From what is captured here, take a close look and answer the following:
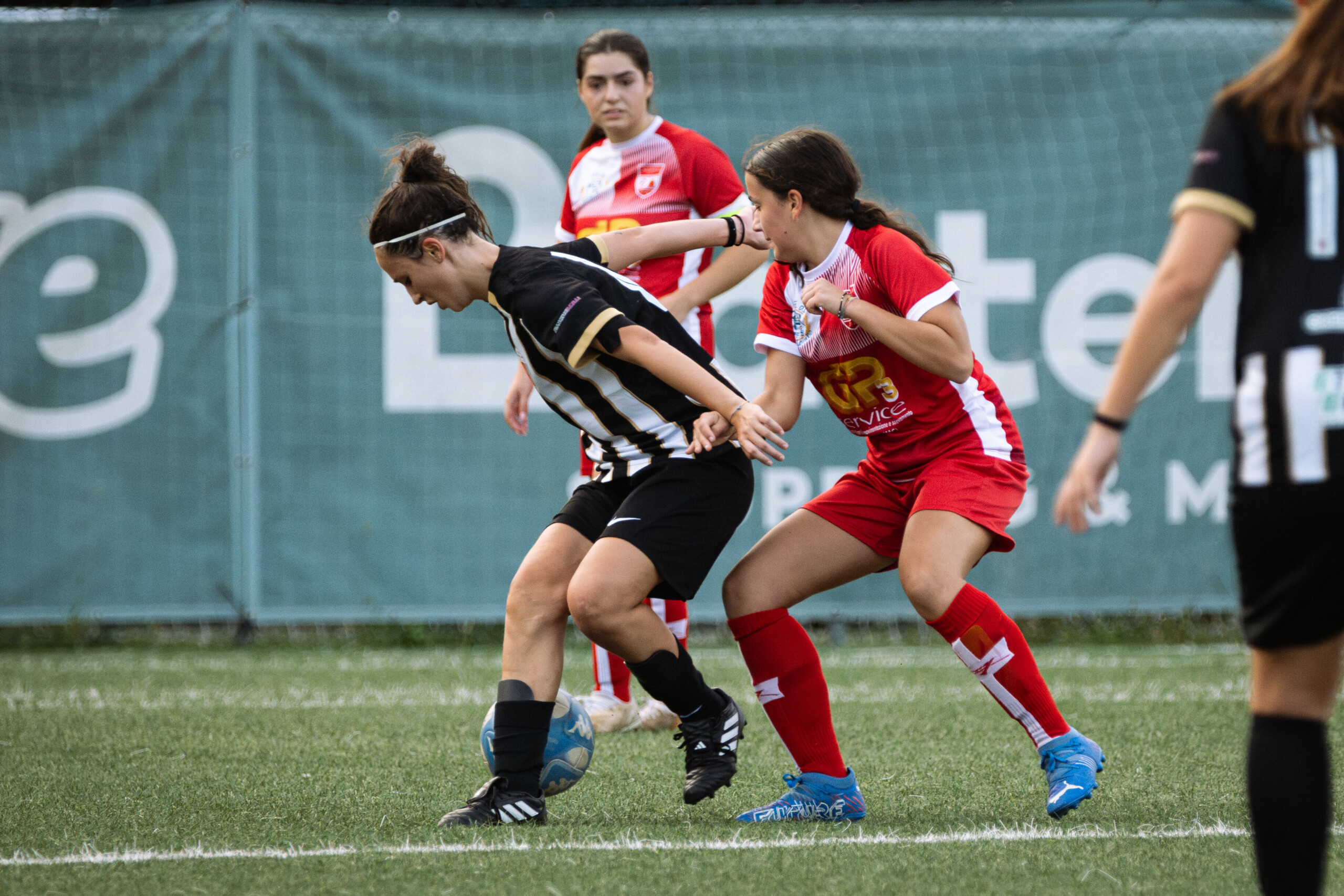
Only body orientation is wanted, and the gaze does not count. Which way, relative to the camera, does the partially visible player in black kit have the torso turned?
away from the camera

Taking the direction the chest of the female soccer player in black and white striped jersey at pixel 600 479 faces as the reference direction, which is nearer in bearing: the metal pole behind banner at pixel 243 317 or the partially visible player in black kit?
the metal pole behind banner

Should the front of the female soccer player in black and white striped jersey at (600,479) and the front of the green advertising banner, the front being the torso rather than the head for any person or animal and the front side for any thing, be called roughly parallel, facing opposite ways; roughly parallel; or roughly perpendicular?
roughly perpendicular

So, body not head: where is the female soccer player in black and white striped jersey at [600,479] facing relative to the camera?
to the viewer's left

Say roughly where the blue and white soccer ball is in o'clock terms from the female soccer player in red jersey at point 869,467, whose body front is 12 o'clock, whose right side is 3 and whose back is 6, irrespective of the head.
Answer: The blue and white soccer ball is roughly at 1 o'clock from the female soccer player in red jersey.

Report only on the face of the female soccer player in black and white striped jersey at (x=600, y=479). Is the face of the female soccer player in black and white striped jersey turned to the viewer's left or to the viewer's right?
to the viewer's left

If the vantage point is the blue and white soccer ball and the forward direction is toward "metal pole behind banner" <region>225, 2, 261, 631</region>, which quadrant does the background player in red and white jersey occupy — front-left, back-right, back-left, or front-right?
front-right

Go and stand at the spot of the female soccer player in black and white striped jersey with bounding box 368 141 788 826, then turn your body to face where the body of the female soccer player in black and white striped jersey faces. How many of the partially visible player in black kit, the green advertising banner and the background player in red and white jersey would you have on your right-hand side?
2

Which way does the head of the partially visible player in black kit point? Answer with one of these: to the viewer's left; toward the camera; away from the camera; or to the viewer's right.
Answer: away from the camera

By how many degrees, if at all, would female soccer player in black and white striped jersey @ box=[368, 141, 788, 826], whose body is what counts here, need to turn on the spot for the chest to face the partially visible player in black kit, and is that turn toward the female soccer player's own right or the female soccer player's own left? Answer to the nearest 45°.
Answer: approximately 135° to the female soccer player's own left

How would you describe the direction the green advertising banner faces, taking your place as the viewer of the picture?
facing the viewer

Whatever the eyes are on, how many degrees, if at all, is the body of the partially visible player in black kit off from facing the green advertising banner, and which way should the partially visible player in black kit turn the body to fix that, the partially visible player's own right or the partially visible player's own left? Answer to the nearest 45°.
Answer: approximately 45° to the partially visible player's own left

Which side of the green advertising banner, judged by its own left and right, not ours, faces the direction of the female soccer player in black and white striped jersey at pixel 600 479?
front

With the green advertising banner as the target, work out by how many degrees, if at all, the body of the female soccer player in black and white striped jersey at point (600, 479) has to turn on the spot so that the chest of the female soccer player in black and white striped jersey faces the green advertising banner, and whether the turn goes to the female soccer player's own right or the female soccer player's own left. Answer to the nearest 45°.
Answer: approximately 90° to the female soccer player's own right

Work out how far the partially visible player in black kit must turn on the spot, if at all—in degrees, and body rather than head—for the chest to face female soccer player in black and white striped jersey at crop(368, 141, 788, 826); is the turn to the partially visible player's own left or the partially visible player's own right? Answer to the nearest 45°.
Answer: approximately 45° to the partially visible player's own left

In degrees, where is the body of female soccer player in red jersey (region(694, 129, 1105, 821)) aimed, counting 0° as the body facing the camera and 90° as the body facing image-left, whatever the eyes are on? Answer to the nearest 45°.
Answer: approximately 45°

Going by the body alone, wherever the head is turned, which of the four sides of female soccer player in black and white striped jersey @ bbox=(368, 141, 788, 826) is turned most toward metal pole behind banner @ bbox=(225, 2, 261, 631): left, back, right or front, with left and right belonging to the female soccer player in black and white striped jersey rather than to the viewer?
right

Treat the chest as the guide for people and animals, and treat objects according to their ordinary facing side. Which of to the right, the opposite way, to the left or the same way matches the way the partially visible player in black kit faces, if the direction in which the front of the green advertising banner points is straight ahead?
the opposite way
